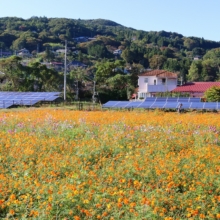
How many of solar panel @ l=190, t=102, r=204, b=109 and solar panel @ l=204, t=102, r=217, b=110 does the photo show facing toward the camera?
2

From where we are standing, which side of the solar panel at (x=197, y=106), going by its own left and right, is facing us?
front

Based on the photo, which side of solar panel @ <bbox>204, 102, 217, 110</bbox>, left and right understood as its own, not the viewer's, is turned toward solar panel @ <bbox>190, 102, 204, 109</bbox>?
right

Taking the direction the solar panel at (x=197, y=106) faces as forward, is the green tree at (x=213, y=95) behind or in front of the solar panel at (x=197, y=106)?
behind

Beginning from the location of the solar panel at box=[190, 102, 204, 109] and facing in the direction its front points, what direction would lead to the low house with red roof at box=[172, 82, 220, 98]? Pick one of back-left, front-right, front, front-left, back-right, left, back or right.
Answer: back

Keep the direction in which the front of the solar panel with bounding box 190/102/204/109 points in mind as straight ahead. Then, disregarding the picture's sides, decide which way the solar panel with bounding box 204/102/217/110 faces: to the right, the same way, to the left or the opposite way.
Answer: the same way

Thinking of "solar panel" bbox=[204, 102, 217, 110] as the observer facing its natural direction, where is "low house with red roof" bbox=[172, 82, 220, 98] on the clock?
The low house with red roof is roughly at 6 o'clock from the solar panel.

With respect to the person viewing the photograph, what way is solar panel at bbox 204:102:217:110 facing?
facing the viewer

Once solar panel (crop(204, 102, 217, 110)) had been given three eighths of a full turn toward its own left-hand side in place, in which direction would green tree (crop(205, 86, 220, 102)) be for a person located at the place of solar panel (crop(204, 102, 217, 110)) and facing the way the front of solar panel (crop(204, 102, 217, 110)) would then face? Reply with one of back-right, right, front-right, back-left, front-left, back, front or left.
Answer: front-left
